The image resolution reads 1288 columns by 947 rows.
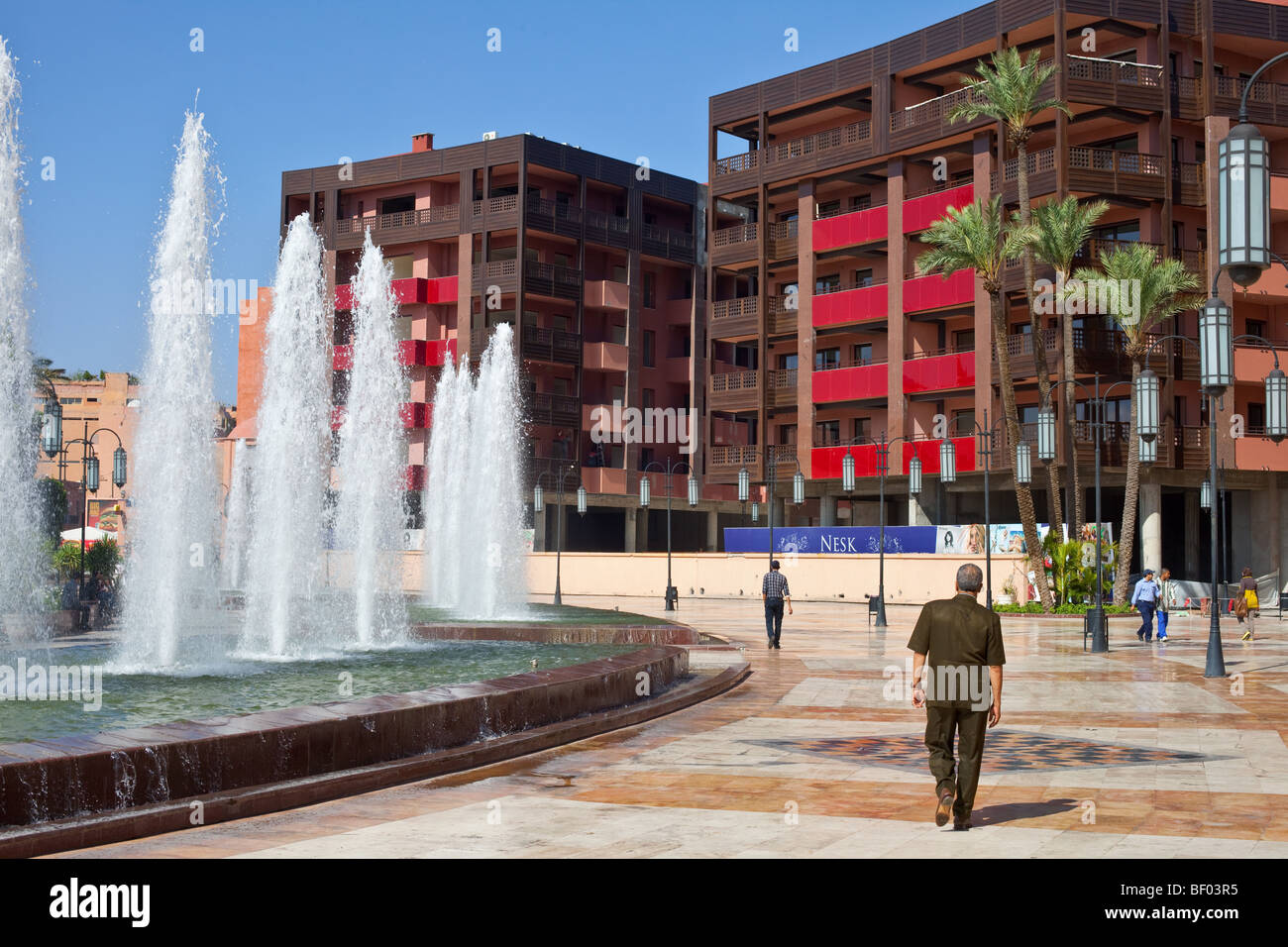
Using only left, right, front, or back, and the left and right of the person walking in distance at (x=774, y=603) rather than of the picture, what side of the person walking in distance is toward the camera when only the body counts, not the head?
back

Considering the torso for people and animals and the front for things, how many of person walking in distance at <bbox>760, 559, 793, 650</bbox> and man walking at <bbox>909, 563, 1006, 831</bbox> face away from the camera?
2

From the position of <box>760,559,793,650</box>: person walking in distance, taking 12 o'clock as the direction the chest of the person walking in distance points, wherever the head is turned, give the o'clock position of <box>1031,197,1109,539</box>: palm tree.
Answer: The palm tree is roughly at 1 o'clock from the person walking in distance.

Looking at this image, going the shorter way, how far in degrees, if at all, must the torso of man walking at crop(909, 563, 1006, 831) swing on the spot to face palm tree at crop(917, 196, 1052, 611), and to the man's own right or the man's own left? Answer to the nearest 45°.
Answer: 0° — they already face it

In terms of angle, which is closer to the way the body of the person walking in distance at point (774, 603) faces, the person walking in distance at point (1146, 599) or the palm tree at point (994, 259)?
the palm tree

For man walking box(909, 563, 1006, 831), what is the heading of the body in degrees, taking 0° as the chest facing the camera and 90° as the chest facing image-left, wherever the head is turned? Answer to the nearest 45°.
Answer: approximately 180°

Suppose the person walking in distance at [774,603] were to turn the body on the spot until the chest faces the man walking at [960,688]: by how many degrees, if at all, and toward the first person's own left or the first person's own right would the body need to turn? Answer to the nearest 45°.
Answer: approximately 180°

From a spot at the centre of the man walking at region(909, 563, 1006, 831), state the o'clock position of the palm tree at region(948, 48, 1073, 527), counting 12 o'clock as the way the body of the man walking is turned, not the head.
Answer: The palm tree is roughly at 12 o'clock from the man walking.
